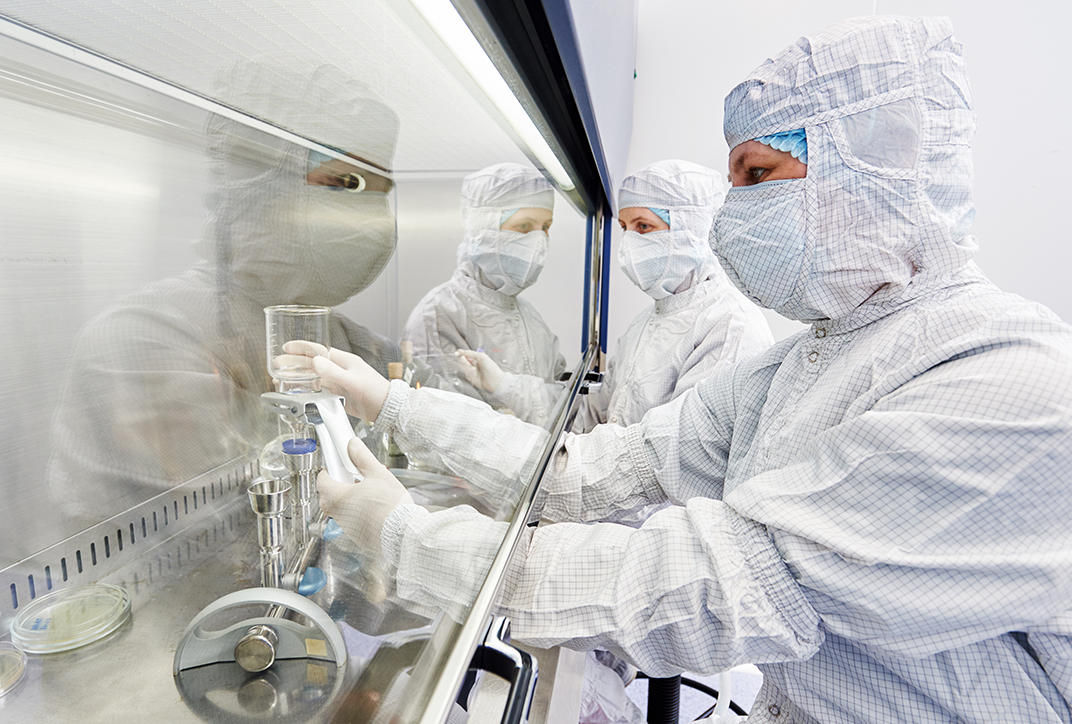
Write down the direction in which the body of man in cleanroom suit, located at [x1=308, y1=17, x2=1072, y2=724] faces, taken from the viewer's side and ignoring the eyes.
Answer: to the viewer's left

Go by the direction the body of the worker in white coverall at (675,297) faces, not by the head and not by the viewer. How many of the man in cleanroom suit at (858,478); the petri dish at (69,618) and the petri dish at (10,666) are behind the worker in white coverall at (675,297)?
0

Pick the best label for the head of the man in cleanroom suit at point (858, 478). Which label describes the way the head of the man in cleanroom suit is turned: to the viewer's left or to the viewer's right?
to the viewer's left

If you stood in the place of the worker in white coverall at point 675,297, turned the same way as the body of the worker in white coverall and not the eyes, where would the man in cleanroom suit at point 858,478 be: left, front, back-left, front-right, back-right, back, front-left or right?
front-left

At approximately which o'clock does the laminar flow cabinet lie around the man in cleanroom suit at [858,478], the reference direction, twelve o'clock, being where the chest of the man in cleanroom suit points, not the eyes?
The laminar flow cabinet is roughly at 11 o'clock from the man in cleanroom suit.

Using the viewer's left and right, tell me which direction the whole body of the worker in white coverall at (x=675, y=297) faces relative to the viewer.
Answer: facing the viewer and to the left of the viewer

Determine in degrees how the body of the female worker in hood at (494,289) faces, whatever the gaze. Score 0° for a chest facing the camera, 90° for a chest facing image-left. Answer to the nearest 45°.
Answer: approximately 315°

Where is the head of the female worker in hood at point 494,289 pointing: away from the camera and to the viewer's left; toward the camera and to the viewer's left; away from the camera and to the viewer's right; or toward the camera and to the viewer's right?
toward the camera and to the viewer's right

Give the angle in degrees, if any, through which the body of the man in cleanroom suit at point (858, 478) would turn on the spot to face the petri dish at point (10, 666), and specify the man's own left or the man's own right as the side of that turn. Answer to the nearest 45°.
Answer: approximately 45° to the man's own left

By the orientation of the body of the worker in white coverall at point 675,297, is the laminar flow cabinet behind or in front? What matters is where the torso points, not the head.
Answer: in front
